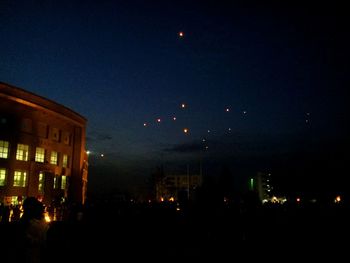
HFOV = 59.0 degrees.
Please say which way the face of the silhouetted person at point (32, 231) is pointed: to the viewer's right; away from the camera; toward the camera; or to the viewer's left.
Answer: away from the camera

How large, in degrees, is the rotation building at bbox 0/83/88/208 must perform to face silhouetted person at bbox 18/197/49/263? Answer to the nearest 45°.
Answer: approximately 45° to its right

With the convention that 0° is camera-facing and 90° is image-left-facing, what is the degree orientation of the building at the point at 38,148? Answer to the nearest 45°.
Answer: approximately 315°
